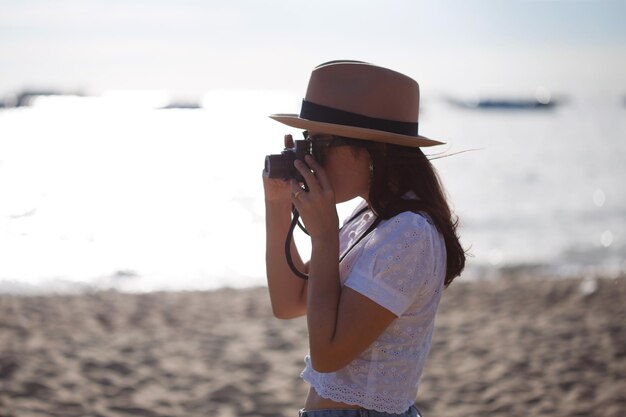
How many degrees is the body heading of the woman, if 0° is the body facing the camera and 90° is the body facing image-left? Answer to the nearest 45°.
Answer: approximately 90°

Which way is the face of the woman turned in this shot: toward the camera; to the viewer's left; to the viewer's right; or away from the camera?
to the viewer's left
